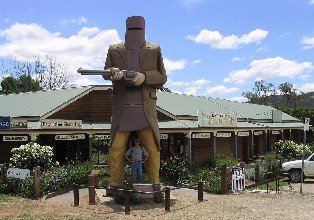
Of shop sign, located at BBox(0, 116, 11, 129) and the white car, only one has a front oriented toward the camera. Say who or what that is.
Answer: the shop sign

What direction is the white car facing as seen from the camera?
to the viewer's left

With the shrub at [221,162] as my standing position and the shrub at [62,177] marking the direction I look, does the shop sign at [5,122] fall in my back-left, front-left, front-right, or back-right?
front-right

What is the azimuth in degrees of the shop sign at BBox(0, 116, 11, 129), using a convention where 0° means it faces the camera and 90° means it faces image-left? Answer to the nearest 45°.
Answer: approximately 0°

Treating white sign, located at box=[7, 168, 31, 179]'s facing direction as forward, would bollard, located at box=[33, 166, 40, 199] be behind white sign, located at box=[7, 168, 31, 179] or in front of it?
in front

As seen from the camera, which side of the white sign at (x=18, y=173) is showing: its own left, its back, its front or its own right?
front

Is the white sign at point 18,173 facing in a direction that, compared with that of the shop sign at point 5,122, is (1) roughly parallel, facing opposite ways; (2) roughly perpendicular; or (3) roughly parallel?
roughly parallel

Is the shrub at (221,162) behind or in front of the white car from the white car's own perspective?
in front

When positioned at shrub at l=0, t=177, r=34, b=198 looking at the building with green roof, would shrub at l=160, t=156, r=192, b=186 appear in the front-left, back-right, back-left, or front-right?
front-right

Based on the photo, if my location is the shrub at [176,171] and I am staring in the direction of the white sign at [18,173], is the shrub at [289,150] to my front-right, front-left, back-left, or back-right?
back-right

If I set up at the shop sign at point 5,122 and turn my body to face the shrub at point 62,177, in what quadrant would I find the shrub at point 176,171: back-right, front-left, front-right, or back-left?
front-left

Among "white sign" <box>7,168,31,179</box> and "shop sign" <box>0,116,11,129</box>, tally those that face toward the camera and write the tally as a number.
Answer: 2

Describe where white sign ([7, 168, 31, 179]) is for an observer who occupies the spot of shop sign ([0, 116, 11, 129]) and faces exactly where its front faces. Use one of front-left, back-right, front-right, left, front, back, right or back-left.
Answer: front

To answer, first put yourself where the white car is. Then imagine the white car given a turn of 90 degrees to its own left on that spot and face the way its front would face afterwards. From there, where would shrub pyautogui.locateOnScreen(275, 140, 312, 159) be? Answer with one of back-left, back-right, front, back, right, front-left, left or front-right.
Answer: back

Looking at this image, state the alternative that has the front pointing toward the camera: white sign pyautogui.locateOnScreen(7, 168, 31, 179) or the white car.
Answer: the white sign

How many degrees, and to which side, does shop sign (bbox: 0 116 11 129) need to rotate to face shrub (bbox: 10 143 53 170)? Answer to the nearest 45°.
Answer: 0° — it already faces it
